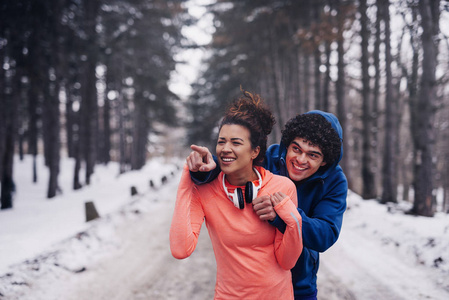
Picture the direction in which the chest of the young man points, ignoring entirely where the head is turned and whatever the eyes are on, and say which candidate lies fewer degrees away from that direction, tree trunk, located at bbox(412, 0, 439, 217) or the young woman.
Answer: the young woman

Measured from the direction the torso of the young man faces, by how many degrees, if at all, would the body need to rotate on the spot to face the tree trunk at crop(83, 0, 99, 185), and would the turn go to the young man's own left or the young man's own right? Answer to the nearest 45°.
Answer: approximately 90° to the young man's own right

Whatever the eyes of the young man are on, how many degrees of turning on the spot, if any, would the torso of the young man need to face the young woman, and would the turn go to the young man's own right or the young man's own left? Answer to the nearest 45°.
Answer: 0° — they already face them

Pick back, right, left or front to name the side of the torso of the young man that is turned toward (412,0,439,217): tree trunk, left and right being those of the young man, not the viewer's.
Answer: back

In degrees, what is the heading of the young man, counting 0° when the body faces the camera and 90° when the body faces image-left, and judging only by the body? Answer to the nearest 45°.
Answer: approximately 45°

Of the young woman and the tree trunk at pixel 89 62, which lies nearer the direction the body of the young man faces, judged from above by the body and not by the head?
the young woman
